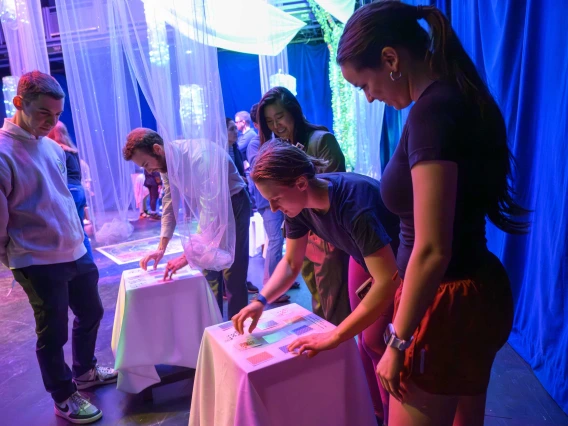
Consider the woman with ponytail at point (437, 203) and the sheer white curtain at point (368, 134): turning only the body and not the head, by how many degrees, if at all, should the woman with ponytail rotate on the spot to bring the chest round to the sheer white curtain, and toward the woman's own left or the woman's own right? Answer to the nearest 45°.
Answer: approximately 90° to the woman's own right

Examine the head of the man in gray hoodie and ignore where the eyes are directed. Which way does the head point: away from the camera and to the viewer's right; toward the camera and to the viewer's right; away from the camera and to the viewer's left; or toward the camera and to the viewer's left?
toward the camera and to the viewer's right

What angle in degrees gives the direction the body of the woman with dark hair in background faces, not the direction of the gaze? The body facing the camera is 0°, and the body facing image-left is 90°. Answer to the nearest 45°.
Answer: approximately 45°

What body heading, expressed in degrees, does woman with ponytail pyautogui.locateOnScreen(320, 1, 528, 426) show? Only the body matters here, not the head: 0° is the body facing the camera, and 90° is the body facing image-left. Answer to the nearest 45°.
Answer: approximately 90°

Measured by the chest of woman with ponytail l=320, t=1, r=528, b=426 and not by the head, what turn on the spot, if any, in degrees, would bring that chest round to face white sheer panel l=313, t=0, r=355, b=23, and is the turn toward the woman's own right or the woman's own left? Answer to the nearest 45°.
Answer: approximately 90° to the woman's own right

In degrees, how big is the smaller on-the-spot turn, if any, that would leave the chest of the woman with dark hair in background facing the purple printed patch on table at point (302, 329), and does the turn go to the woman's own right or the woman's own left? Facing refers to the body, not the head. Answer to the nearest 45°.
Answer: approximately 45° to the woman's own left

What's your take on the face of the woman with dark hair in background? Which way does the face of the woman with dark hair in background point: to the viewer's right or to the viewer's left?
to the viewer's left

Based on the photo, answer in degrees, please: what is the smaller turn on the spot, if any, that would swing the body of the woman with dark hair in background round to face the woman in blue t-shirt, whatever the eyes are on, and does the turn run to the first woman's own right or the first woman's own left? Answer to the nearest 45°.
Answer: approximately 45° to the first woman's own left

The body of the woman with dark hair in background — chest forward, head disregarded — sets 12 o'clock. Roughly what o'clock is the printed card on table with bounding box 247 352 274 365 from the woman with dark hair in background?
The printed card on table is roughly at 11 o'clock from the woman with dark hair in background.
